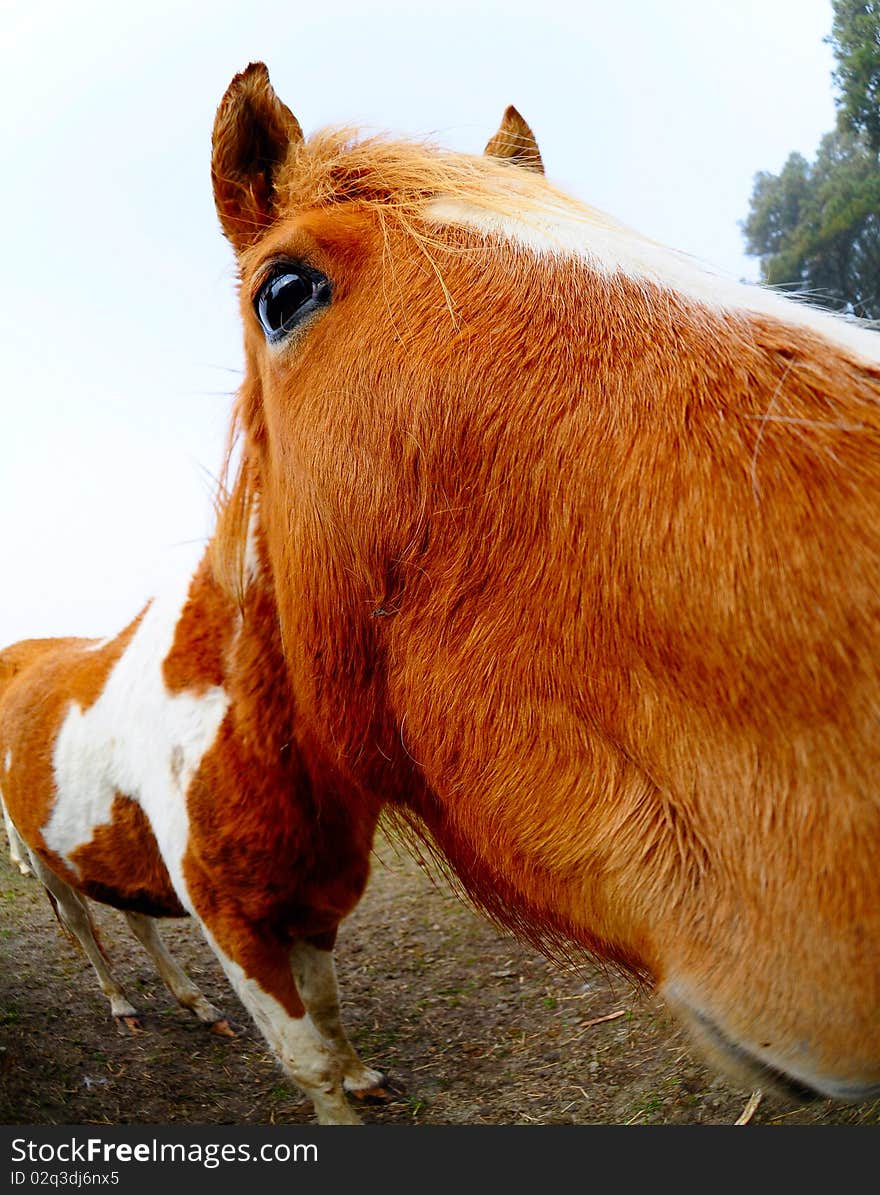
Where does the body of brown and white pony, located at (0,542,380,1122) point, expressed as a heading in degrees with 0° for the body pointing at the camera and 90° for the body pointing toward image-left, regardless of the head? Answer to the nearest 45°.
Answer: approximately 315°
